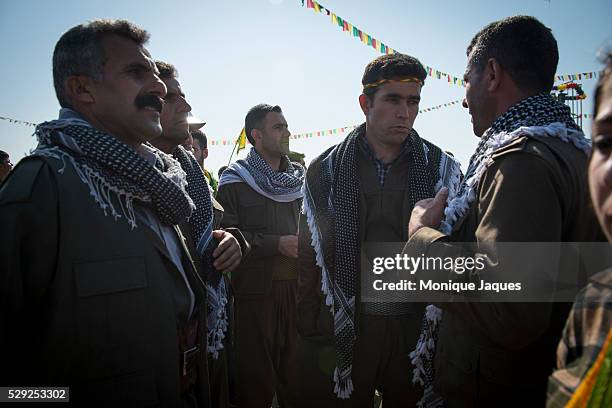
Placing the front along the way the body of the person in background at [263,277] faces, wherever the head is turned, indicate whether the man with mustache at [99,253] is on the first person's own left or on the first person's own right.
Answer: on the first person's own right

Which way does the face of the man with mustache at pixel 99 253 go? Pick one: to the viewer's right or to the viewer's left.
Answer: to the viewer's right

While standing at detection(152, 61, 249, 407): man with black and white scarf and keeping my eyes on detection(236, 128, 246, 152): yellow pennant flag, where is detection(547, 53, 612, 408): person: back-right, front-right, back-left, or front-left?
back-right

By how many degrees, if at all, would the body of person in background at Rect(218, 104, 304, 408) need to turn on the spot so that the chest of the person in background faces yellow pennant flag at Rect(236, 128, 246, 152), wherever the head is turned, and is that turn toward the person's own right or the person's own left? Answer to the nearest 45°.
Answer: approximately 135° to the person's own left

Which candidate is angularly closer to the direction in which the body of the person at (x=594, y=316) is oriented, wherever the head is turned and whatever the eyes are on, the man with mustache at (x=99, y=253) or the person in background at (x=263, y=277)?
the man with mustache

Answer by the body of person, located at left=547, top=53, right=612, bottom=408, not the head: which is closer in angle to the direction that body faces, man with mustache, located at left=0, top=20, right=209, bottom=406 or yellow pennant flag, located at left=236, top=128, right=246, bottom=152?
the man with mustache

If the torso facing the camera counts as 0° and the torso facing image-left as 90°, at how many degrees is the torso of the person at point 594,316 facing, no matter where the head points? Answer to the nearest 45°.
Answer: approximately 45°

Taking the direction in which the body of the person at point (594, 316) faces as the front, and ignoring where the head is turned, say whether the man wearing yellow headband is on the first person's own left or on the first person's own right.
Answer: on the first person's own right

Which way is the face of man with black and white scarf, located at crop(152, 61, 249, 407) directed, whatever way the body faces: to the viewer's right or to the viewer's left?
to the viewer's right

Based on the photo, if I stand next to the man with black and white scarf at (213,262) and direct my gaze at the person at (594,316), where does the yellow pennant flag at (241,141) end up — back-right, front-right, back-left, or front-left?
back-left

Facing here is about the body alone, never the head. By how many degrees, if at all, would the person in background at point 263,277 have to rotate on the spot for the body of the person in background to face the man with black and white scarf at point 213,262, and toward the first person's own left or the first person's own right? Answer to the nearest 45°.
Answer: approximately 45° to the first person's own right
